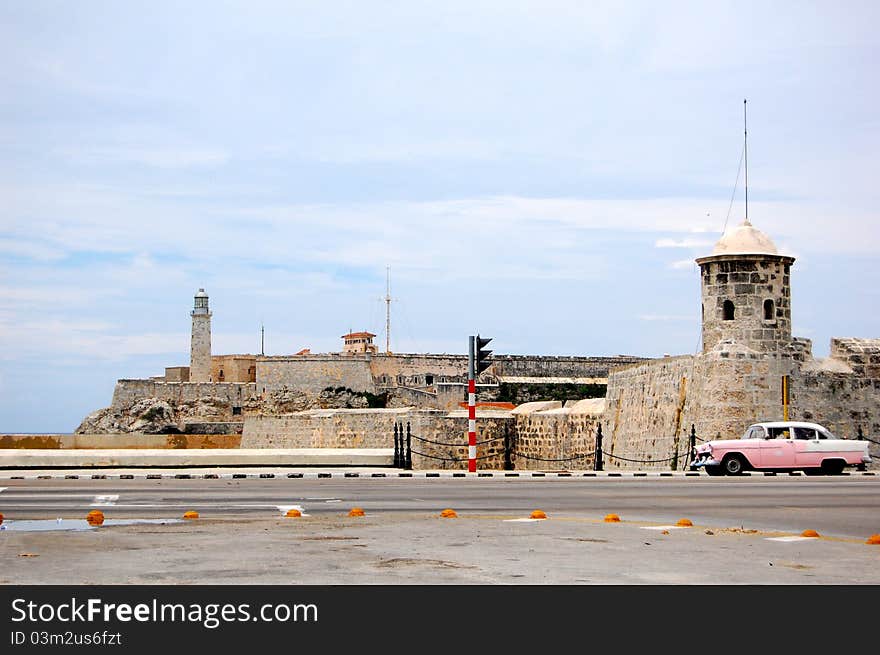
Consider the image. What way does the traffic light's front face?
to the viewer's right

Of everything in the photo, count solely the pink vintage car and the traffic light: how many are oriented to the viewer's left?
1

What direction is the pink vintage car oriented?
to the viewer's left

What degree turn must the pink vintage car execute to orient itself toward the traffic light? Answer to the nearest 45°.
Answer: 0° — it already faces it

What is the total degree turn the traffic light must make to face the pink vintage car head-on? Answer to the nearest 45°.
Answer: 0° — it already faces it

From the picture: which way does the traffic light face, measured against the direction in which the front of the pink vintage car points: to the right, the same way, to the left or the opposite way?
the opposite way
